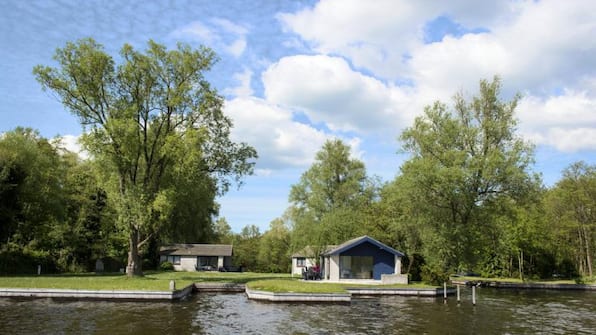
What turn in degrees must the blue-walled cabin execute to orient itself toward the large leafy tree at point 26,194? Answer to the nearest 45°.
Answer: approximately 90° to its right

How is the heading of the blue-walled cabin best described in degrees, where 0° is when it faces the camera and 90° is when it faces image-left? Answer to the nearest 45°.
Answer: approximately 0°

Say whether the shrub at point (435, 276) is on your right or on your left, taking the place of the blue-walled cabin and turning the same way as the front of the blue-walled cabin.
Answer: on your left

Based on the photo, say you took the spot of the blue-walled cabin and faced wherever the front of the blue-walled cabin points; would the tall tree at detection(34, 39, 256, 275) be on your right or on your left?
on your right

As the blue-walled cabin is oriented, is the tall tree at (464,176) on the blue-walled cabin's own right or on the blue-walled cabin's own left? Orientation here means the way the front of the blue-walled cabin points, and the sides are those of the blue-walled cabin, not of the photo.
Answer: on the blue-walled cabin's own left
